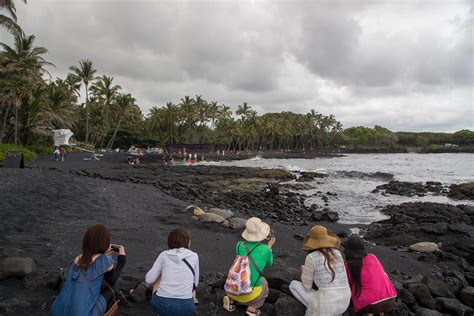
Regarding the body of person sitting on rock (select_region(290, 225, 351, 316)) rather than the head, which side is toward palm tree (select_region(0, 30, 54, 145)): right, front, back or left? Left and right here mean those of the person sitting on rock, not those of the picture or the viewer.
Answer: front

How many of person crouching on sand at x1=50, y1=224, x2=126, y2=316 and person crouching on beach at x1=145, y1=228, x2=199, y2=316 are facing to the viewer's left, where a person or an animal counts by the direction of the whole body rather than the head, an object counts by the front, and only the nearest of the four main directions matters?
0

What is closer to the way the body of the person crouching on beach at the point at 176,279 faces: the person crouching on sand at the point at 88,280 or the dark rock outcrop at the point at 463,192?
the dark rock outcrop

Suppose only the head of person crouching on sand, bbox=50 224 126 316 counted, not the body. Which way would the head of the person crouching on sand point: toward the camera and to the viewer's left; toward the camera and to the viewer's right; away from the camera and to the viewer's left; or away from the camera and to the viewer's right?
away from the camera and to the viewer's right

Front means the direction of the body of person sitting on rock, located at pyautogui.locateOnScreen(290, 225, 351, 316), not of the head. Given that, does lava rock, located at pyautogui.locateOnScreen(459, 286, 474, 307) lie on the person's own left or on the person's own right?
on the person's own right

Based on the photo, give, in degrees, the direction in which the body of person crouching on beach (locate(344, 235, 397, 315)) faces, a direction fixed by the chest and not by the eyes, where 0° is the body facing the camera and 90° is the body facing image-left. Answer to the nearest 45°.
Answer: approximately 135°

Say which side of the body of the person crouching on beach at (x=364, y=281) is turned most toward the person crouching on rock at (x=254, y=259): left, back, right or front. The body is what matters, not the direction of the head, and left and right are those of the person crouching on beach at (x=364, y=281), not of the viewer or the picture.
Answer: left

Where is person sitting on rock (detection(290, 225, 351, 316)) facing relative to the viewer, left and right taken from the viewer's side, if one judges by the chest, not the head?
facing away from the viewer and to the left of the viewer

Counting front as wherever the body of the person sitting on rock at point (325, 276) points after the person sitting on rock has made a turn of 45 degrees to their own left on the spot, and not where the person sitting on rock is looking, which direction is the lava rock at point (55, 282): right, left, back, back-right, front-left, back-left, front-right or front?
front

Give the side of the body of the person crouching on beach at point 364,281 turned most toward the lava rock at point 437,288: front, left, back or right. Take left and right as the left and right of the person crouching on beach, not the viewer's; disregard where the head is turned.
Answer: right

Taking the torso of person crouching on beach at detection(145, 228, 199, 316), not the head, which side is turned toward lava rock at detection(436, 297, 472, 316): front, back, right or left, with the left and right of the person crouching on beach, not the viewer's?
right

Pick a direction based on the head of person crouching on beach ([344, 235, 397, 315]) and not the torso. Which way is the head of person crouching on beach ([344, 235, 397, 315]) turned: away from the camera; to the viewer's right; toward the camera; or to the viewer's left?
away from the camera

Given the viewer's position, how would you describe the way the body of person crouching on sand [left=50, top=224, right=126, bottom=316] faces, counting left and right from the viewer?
facing away from the viewer and to the right of the viewer

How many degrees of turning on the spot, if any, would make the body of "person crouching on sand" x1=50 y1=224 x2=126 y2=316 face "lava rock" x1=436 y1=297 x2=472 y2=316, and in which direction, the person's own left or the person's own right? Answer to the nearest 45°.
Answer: approximately 45° to the person's own right

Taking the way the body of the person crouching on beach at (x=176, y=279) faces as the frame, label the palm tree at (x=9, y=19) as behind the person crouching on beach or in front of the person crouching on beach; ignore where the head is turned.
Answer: in front

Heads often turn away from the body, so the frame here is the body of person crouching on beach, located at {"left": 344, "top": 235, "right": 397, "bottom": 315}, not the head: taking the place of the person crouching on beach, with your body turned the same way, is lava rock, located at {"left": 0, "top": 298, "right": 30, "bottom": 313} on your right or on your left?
on your left

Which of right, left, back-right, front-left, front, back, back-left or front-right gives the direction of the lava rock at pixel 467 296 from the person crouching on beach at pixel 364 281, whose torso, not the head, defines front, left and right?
right

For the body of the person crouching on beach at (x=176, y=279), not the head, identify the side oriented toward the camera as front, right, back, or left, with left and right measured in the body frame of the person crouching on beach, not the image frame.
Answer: back
